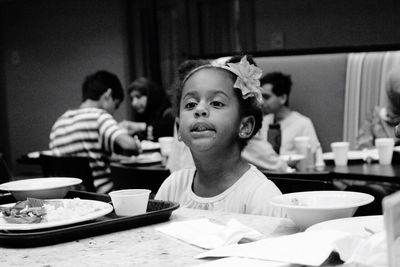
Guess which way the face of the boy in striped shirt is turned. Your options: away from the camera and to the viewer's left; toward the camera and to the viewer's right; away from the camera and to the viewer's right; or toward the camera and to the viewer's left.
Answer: away from the camera and to the viewer's right

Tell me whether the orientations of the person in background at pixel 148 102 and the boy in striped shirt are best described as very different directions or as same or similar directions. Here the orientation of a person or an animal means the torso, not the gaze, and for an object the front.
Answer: very different directions

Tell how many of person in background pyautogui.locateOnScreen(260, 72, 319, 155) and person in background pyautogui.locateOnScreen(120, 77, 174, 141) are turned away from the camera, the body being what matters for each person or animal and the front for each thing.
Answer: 0

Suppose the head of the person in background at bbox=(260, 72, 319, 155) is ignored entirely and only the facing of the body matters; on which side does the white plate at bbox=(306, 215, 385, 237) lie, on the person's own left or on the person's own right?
on the person's own left

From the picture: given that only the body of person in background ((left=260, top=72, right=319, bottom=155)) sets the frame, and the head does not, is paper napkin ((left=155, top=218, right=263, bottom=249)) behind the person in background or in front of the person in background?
in front

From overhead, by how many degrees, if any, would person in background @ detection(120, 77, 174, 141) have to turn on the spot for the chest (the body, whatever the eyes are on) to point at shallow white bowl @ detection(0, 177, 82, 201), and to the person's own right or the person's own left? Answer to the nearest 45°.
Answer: approximately 45° to the person's own left

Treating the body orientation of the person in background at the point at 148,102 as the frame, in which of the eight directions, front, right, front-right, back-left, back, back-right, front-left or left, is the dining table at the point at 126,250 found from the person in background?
front-left

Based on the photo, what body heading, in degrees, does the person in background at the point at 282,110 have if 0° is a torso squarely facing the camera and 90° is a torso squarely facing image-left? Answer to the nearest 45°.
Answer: approximately 45°

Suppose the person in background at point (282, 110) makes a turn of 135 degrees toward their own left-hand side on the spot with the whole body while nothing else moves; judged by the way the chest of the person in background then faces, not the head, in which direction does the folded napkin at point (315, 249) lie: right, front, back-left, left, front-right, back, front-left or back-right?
right

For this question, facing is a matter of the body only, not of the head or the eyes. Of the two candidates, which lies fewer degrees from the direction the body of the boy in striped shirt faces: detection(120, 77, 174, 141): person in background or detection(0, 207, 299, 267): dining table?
the person in background

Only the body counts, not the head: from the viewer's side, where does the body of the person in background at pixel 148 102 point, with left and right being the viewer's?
facing the viewer and to the left of the viewer

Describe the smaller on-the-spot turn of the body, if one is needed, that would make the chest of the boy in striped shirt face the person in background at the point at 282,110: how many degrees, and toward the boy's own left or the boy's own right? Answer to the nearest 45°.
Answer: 0° — they already face them

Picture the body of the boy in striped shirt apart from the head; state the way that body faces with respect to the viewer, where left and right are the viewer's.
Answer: facing away from the viewer and to the right of the viewer

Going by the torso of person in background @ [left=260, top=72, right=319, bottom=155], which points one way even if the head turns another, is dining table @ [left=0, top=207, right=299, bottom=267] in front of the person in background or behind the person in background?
in front

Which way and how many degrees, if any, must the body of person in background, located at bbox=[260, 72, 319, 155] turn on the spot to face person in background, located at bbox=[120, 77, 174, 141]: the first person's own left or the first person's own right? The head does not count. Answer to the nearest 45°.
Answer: approximately 45° to the first person's own right
